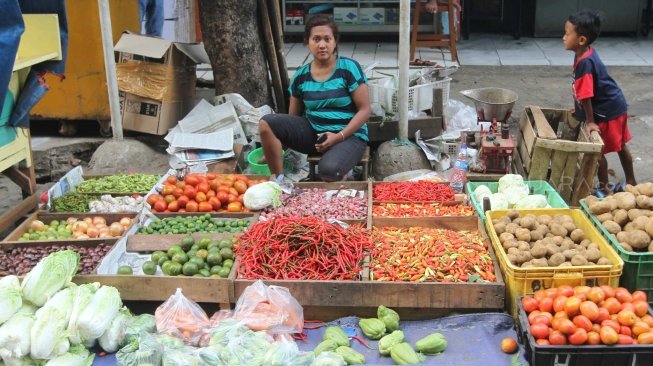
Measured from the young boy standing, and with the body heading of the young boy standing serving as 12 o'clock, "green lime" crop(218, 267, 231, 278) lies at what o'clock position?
The green lime is roughly at 10 o'clock from the young boy standing.

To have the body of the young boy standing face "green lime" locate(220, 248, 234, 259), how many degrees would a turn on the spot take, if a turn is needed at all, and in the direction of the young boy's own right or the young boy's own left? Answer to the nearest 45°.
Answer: approximately 45° to the young boy's own left

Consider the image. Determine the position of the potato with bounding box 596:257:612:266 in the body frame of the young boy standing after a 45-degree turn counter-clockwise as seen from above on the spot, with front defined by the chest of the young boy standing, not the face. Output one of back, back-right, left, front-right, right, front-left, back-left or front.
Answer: front-left

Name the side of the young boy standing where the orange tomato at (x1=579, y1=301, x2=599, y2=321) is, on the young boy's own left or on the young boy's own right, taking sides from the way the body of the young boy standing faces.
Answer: on the young boy's own left

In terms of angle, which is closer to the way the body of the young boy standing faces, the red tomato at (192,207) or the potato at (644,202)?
the red tomato

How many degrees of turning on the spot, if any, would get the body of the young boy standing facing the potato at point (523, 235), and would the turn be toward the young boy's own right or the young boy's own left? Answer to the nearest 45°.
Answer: approximately 90° to the young boy's own left

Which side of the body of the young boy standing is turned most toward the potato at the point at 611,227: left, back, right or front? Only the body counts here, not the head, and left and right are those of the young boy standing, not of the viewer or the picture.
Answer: left

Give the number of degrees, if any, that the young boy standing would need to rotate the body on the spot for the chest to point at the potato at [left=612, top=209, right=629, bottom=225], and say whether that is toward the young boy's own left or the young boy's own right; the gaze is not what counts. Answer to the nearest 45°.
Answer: approximately 90° to the young boy's own left

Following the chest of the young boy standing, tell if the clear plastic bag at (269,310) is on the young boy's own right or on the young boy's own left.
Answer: on the young boy's own left

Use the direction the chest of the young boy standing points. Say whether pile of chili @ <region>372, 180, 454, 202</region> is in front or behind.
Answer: in front

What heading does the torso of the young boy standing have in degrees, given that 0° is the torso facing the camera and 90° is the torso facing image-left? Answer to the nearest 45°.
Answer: approximately 90°

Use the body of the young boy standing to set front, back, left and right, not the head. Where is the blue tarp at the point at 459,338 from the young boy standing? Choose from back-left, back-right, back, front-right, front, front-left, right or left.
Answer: left

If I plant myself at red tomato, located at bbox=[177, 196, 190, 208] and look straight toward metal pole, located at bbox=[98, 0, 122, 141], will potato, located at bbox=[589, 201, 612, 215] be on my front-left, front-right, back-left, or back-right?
back-right

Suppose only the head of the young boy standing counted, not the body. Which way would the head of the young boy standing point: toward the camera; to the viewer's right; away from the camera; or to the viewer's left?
to the viewer's left

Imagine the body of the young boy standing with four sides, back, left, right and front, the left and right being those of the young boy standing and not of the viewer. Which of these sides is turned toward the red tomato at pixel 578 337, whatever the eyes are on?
left

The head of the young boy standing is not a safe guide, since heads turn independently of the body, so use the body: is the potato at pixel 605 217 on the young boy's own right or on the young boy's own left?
on the young boy's own left

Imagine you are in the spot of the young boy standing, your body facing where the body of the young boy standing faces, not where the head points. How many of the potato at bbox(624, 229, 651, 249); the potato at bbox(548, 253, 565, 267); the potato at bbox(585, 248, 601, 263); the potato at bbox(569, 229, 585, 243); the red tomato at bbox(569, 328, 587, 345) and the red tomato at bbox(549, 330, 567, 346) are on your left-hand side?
6

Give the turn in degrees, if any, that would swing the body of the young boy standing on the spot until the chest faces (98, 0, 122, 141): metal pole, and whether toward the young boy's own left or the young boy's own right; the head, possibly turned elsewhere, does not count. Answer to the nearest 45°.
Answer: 0° — they already face it

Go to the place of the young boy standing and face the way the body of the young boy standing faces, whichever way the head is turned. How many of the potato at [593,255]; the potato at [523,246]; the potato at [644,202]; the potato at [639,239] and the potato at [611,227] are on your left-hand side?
5

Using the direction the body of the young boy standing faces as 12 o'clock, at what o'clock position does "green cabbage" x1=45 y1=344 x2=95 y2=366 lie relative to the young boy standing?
The green cabbage is roughly at 10 o'clock from the young boy standing.
